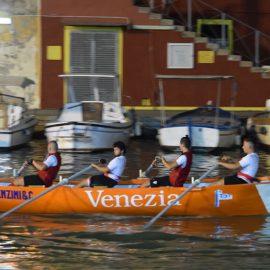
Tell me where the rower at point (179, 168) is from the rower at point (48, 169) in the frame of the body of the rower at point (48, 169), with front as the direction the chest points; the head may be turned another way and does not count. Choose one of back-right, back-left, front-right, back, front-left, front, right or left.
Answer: back

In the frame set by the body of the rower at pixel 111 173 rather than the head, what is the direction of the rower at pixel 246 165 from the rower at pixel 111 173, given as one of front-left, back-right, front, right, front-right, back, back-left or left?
back

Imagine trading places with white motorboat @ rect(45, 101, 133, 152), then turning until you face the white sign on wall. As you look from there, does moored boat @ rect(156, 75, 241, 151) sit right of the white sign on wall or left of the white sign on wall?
right

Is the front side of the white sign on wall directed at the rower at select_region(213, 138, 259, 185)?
yes

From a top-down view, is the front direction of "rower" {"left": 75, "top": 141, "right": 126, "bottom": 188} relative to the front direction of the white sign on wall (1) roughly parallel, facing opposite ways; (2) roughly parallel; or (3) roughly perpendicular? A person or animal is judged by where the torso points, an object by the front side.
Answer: roughly perpendicular

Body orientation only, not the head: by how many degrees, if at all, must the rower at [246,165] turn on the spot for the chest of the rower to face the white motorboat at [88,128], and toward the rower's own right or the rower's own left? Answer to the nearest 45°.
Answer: approximately 45° to the rower's own right

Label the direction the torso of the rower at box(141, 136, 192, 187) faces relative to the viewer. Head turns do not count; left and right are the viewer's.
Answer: facing to the left of the viewer
